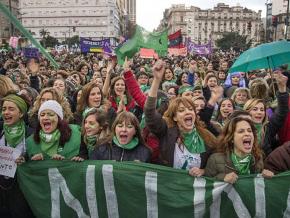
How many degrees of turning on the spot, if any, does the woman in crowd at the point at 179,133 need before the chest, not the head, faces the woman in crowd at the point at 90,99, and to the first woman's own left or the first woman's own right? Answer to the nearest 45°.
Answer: approximately 180°

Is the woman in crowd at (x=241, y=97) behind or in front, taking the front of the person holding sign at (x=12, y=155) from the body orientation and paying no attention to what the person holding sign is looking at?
behind

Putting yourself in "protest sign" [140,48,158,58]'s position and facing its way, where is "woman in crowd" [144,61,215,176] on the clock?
The woman in crowd is roughly at 12 o'clock from the protest sign.

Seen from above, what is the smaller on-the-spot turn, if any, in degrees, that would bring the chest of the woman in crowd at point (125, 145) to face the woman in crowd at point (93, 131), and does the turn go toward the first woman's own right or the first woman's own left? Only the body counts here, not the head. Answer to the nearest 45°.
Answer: approximately 135° to the first woman's own right

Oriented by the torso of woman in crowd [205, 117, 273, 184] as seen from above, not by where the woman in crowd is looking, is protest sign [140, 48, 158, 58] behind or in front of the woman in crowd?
behind

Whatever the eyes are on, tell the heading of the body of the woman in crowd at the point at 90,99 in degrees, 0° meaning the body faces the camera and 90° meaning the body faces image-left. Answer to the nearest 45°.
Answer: approximately 315°

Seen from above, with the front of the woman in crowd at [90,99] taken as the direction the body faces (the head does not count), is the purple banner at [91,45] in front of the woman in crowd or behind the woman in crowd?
behind

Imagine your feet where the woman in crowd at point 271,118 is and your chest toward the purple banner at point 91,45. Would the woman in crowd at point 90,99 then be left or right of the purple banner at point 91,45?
left
